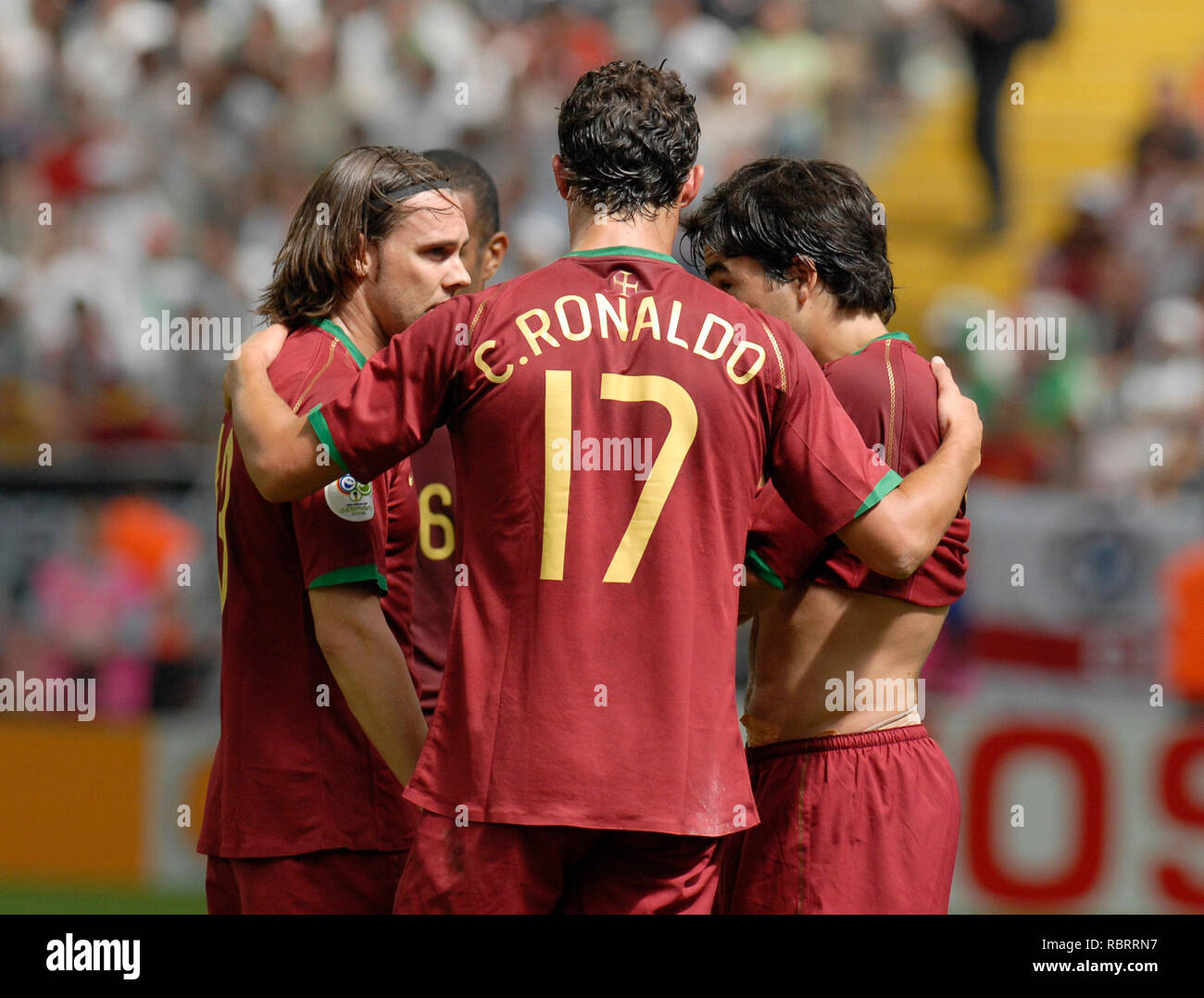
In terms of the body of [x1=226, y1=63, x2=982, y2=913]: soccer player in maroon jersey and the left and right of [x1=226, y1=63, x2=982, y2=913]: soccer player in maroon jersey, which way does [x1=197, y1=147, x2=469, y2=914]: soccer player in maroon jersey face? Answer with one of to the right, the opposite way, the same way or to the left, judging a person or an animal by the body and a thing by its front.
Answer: to the right

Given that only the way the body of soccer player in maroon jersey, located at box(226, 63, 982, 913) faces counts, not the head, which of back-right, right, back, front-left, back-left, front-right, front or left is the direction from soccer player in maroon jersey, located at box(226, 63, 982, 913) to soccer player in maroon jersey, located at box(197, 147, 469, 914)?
front-left

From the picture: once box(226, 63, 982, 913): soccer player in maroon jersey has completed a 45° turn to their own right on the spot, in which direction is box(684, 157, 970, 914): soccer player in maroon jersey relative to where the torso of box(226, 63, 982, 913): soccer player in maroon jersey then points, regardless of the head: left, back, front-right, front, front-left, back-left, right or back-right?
front

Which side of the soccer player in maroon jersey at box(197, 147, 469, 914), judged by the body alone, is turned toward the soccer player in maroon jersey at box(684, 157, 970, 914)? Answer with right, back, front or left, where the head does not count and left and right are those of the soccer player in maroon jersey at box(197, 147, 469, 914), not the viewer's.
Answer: front

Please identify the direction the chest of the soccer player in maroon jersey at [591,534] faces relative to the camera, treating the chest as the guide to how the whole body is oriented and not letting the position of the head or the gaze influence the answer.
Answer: away from the camera

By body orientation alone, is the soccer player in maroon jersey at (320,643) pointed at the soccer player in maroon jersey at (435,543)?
no

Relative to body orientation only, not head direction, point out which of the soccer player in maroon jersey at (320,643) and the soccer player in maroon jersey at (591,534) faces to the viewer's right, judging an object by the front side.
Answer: the soccer player in maroon jersey at (320,643)

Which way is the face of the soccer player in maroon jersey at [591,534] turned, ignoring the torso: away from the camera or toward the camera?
away from the camera

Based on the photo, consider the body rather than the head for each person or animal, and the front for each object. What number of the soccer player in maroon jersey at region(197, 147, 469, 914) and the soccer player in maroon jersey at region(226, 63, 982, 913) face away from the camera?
1

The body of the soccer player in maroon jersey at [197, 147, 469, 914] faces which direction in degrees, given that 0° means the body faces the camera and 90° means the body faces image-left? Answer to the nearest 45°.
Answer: approximately 270°

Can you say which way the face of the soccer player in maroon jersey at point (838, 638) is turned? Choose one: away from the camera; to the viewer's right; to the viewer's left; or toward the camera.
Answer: to the viewer's left

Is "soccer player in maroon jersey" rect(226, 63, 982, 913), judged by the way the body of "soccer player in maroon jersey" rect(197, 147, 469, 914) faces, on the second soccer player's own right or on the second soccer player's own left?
on the second soccer player's own right
